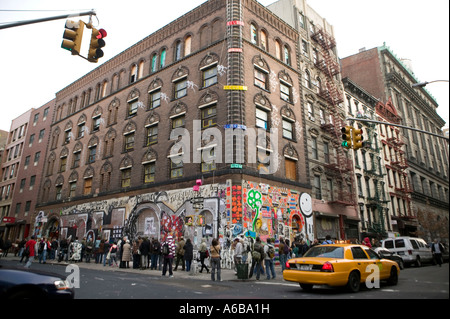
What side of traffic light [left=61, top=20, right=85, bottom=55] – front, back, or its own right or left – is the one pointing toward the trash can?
back

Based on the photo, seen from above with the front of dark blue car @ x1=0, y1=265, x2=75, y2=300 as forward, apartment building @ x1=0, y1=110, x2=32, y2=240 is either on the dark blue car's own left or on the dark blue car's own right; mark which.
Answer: on the dark blue car's own left

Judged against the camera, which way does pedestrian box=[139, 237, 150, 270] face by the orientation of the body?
away from the camera

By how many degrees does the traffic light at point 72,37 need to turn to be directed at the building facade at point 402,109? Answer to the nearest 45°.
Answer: approximately 180°

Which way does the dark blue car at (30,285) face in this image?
to the viewer's right
